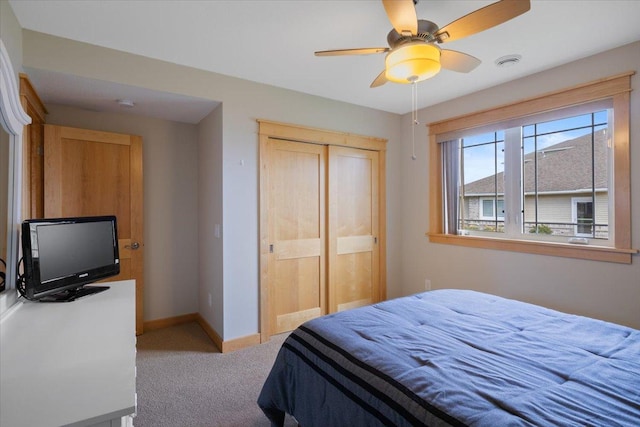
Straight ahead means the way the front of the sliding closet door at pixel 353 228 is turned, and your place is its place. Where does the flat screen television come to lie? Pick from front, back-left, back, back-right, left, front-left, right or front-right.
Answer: right

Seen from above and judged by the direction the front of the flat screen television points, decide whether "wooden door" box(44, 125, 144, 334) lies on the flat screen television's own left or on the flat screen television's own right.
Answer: on the flat screen television's own left

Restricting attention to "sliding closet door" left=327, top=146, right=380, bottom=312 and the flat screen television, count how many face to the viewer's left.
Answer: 0

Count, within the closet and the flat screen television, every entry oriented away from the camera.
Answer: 0

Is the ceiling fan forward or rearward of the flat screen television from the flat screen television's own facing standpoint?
forward

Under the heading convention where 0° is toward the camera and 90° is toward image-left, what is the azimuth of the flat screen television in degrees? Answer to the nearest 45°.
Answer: approximately 315°

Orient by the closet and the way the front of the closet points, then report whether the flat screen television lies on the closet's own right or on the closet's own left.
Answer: on the closet's own right

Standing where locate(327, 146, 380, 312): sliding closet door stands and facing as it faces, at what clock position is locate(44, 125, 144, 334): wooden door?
The wooden door is roughly at 4 o'clock from the sliding closet door.

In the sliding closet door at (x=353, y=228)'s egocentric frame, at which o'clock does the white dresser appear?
The white dresser is roughly at 2 o'clock from the sliding closet door.

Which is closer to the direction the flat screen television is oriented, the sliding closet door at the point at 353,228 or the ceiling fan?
the ceiling fan

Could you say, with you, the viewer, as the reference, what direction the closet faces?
facing the viewer and to the right of the viewer

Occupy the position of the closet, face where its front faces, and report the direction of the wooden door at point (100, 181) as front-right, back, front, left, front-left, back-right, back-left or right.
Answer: back-right

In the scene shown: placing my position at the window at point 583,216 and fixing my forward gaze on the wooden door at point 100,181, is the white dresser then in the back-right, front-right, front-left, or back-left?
front-left

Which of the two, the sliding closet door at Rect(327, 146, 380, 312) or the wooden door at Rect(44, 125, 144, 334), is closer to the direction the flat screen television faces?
the sliding closet door

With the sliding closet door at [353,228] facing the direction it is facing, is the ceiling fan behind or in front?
in front
